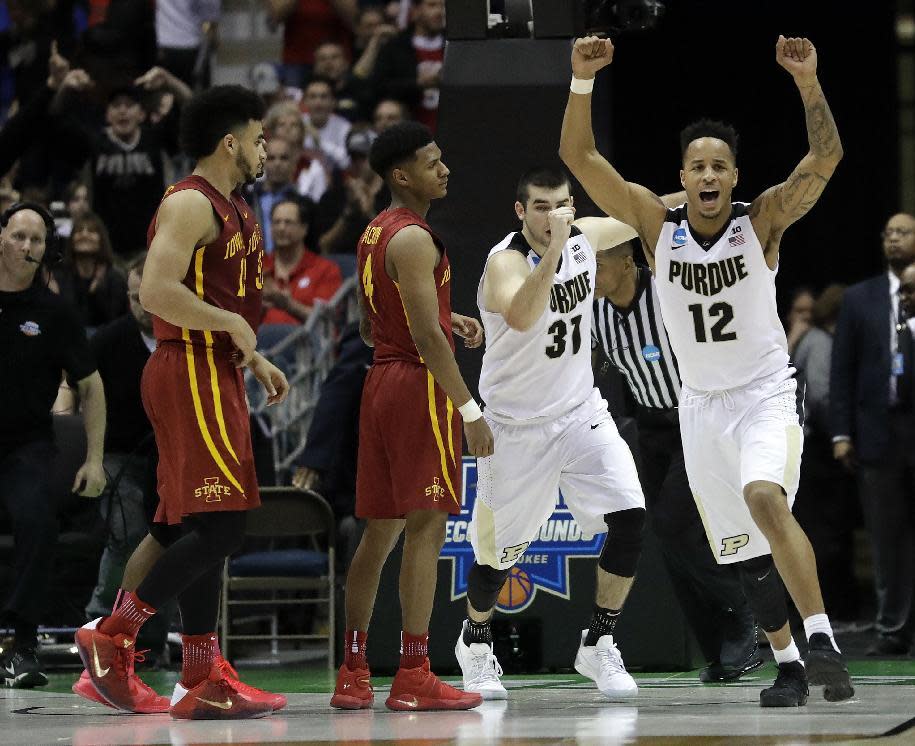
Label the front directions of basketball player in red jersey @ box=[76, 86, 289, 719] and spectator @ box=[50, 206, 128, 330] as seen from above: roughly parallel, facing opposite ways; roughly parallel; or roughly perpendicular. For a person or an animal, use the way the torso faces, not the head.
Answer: roughly perpendicular

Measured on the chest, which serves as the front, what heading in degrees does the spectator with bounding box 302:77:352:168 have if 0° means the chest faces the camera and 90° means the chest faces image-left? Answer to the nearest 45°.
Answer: approximately 0°

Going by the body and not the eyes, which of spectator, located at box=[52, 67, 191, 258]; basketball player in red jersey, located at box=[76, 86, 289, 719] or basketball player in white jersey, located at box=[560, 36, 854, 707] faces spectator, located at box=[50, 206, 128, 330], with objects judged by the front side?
spectator, located at box=[52, 67, 191, 258]

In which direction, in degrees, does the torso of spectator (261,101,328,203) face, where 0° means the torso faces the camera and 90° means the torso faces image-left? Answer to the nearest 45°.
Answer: approximately 0°

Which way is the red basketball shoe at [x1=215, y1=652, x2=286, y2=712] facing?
to the viewer's right

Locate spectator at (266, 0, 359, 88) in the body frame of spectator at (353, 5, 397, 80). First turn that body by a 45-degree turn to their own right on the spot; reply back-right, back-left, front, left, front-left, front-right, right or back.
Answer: right

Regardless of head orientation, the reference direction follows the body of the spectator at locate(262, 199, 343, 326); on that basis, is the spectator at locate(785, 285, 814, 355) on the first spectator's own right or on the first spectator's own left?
on the first spectator's own left

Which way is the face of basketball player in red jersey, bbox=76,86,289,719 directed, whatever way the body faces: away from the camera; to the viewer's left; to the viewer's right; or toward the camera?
to the viewer's right

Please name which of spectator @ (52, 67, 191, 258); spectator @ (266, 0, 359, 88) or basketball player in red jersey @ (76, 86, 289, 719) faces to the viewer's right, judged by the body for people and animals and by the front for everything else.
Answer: the basketball player in red jersey
